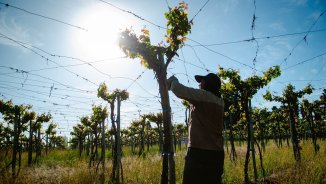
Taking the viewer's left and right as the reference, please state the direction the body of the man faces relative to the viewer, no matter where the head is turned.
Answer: facing away from the viewer and to the left of the viewer
